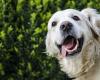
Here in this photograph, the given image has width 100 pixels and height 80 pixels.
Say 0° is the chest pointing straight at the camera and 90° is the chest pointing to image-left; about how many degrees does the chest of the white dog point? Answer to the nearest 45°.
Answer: approximately 45°
